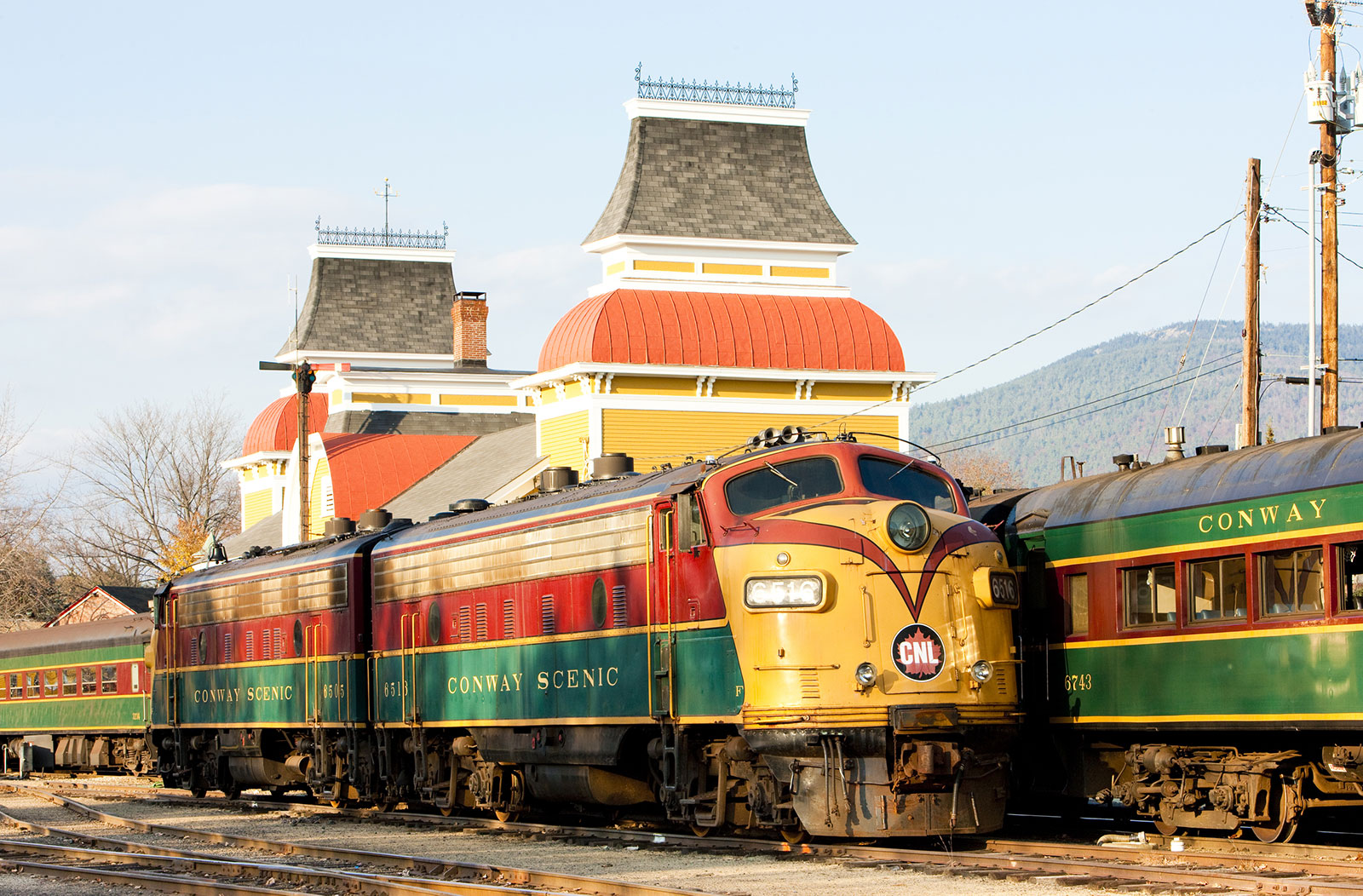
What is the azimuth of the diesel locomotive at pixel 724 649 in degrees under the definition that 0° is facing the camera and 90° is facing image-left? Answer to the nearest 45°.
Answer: approximately 315°

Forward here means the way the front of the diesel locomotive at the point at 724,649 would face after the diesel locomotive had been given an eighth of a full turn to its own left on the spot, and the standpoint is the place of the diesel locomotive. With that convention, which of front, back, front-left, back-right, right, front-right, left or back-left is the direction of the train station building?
left

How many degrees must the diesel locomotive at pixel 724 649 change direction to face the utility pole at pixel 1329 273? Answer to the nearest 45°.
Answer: approximately 90° to its left

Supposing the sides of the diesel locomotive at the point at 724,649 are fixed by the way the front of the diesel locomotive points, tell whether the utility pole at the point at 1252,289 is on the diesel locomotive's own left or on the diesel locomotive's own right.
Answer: on the diesel locomotive's own left
